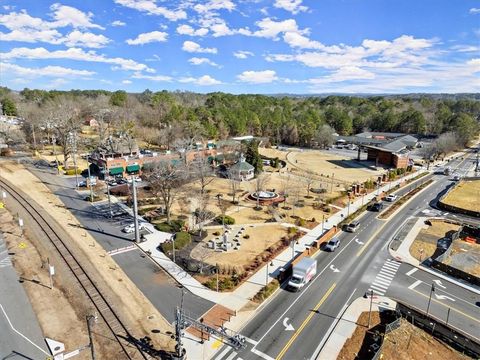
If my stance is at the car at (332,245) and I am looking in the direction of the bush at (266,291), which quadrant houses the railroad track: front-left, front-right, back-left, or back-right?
front-right

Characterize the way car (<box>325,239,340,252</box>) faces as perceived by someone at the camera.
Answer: facing the viewer and to the left of the viewer

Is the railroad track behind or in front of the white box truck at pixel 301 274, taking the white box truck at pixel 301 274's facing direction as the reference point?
in front

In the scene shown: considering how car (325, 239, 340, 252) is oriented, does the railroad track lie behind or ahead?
ahead

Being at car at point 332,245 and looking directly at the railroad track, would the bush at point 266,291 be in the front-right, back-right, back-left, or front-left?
front-left

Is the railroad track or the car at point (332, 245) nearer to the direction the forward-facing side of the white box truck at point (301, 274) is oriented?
the railroad track

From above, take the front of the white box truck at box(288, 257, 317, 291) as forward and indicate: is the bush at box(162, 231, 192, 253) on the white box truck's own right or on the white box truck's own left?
on the white box truck's own right

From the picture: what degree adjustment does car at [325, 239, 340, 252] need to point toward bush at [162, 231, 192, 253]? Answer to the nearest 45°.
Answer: approximately 45° to its right

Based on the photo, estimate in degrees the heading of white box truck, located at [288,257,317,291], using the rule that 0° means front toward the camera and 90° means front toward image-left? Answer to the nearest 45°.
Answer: approximately 45°

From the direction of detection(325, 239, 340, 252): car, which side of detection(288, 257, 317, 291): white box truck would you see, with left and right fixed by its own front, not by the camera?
back

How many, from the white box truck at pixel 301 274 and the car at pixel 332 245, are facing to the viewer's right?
0
